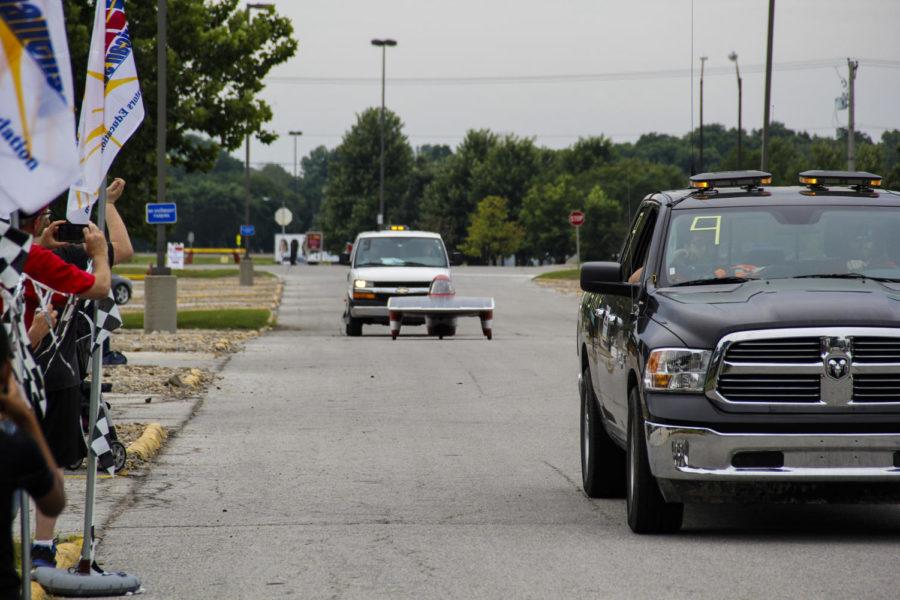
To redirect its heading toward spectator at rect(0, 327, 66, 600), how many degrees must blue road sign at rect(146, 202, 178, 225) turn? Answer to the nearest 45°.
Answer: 0° — it already faces them

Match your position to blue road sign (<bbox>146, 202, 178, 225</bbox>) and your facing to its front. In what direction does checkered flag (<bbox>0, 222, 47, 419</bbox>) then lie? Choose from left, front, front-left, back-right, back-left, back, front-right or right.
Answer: front

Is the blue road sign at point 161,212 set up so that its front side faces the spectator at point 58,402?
yes

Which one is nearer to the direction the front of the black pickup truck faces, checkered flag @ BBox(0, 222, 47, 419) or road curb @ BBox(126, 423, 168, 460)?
the checkered flag

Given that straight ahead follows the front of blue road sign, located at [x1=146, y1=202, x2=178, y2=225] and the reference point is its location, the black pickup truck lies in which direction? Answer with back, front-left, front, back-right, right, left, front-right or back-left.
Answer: front

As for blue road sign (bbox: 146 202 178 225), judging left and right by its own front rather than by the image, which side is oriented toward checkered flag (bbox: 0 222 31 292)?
front

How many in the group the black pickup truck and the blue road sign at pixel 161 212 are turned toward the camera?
2

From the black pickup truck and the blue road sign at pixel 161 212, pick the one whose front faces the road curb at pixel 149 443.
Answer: the blue road sign

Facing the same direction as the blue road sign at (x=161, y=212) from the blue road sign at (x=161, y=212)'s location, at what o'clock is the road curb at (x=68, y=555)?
The road curb is roughly at 12 o'clock from the blue road sign.

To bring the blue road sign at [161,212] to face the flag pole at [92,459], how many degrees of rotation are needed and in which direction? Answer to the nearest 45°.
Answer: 0° — it already faces it

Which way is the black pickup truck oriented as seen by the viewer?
toward the camera

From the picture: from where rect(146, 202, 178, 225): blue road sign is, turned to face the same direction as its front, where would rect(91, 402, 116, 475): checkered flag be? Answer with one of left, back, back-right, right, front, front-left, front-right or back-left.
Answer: front

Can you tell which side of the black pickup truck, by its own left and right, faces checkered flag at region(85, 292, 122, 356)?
right

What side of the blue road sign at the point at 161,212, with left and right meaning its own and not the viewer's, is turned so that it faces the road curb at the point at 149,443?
front

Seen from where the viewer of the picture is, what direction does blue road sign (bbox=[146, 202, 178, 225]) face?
facing the viewer
